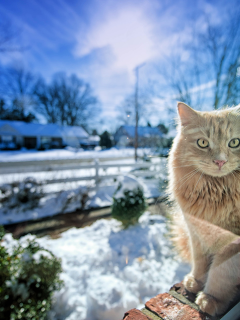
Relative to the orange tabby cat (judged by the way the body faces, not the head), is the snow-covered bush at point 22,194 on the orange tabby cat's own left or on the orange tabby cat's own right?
on the orange tabby cat's own right

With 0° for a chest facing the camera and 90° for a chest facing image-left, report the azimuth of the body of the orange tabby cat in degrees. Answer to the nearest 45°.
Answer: approximately 0°

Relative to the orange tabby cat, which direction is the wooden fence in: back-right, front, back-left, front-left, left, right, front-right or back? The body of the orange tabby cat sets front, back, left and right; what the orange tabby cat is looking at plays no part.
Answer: back-right

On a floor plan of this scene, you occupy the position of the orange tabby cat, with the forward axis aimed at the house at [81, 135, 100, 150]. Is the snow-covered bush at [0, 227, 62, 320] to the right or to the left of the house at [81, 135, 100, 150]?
left

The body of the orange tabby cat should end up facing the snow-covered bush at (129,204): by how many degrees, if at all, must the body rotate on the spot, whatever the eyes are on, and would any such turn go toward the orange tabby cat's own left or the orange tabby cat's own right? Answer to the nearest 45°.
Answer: approximately 135° to the orange tabby cat's own right

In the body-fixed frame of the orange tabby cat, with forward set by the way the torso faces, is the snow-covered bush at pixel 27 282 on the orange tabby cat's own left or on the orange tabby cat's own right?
on the orange tabby cat's own right

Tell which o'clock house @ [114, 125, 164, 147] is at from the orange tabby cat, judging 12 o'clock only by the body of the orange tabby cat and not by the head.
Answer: The house is roughly at 5 o'clock from the orange tabby cat.
